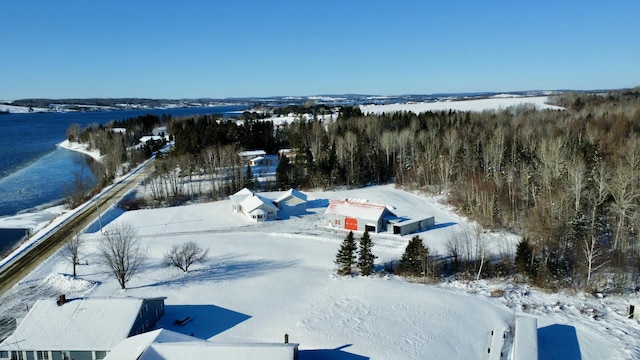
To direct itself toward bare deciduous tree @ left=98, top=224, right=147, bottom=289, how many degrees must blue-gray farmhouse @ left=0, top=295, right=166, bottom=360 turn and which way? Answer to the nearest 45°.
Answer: approximately 180°

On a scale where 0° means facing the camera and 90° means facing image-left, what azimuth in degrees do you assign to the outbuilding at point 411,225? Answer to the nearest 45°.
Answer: approximately 45°

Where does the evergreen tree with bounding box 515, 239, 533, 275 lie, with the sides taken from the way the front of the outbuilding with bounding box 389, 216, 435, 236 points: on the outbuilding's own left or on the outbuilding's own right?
on the outbuilding's own left

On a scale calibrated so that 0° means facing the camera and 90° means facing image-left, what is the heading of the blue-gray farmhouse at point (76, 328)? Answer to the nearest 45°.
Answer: approximately 0°

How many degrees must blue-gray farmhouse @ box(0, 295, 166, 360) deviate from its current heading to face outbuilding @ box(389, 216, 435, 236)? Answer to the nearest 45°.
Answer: approximately 90° to its left

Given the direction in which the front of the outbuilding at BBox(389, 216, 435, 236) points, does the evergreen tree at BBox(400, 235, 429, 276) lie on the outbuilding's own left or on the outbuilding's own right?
on the outbuilding's own left

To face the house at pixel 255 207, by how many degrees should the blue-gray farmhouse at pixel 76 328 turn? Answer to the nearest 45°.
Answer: approximately 135° to its left

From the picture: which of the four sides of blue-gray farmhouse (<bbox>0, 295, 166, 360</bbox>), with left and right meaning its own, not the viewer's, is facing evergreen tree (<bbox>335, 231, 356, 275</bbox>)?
left
